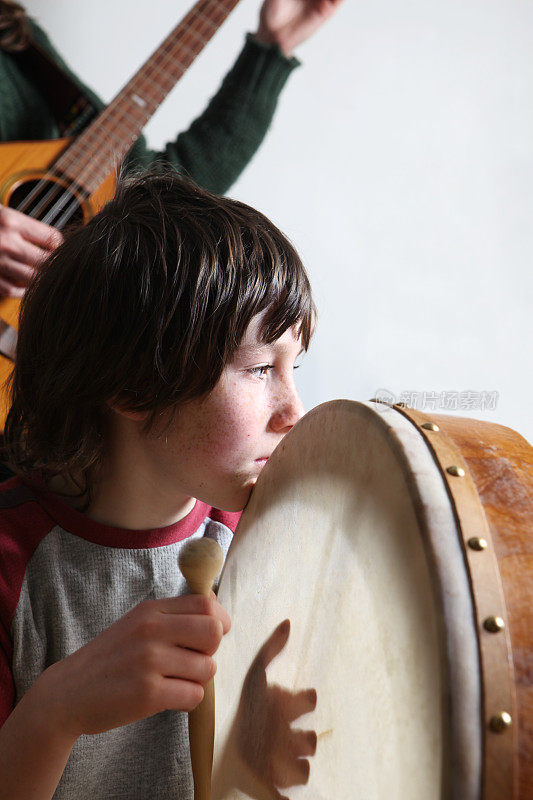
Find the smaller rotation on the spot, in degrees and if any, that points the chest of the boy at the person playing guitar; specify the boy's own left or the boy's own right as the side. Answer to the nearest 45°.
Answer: approximately 135° to the boy's own left

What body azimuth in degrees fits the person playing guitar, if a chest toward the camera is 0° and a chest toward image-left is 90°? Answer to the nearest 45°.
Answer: approximately 0°

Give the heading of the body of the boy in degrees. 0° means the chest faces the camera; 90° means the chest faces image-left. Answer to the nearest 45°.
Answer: approximately 315°

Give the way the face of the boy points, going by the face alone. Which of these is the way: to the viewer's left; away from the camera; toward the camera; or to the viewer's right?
to the viewer's right
